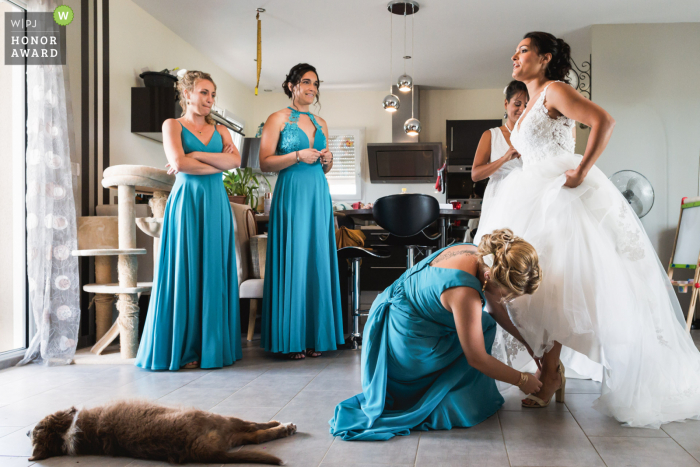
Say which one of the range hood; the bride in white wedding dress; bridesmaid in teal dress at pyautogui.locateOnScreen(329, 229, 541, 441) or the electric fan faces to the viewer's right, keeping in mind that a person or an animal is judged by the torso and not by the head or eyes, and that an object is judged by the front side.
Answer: the bridesmaid in teal dress

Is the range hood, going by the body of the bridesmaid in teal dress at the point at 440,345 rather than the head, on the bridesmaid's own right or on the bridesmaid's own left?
on the bridesmaid's own left

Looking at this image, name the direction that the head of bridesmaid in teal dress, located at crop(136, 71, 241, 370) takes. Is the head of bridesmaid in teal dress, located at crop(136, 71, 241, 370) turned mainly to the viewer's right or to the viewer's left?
to the viewer's right

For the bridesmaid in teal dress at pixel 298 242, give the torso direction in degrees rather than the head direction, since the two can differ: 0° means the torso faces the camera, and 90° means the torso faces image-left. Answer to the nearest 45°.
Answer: approximately 315°

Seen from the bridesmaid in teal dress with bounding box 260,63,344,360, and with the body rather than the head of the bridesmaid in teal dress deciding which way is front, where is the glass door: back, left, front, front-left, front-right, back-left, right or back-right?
back-right

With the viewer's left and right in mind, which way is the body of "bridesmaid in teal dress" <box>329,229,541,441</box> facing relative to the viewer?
facing to the right of the viewer

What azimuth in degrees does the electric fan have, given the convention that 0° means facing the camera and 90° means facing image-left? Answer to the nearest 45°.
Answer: approximately 0°

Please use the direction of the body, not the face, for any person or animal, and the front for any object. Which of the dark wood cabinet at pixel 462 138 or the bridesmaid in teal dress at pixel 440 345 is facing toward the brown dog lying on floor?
the dark wood cabinet

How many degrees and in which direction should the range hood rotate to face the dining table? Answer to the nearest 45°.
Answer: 0° — it already faces it

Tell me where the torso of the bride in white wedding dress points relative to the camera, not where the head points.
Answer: to the viewer's left

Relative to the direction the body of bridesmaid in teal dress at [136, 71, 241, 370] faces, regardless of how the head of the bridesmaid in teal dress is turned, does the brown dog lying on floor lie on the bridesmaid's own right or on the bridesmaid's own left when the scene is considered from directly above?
on the bridesmaid's own right

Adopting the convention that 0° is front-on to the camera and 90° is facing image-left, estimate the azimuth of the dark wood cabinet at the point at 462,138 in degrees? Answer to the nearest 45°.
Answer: approximately 0°

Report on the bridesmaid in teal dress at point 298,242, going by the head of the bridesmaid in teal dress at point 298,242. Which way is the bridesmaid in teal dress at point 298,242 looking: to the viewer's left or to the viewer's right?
to the viewer's right

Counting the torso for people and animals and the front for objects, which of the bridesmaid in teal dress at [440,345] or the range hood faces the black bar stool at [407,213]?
the range hood

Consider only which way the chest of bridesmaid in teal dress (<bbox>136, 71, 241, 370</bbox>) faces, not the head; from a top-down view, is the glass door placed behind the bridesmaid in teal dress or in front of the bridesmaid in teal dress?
behind
